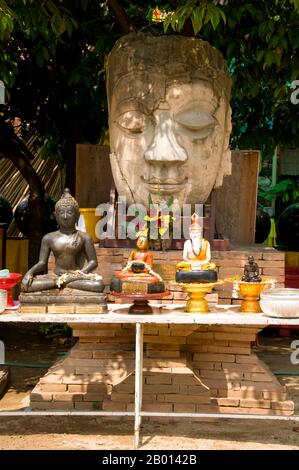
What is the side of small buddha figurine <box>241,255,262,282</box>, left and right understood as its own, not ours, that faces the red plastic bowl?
right

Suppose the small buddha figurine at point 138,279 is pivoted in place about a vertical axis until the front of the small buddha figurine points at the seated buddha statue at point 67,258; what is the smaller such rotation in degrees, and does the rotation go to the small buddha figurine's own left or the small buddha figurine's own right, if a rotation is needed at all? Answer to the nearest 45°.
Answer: approximately 90° to the small buddha figurine's own right

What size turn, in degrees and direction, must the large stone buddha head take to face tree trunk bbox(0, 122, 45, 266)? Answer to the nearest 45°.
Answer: approximately 135° to its right

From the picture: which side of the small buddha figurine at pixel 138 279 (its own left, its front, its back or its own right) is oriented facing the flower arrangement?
back

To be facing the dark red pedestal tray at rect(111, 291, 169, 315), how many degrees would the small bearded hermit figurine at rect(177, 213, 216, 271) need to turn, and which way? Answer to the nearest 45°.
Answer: approximately 45° to its right

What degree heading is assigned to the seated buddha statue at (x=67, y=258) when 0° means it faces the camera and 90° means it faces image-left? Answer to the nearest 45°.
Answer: approximately 0°
